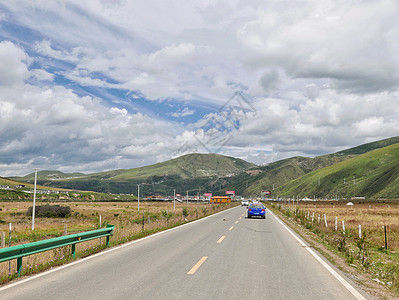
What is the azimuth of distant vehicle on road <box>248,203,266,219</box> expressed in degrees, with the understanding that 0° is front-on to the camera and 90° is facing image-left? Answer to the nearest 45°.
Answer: approximately 180°

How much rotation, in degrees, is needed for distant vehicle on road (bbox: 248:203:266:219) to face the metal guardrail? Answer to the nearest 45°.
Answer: approximately 180°
